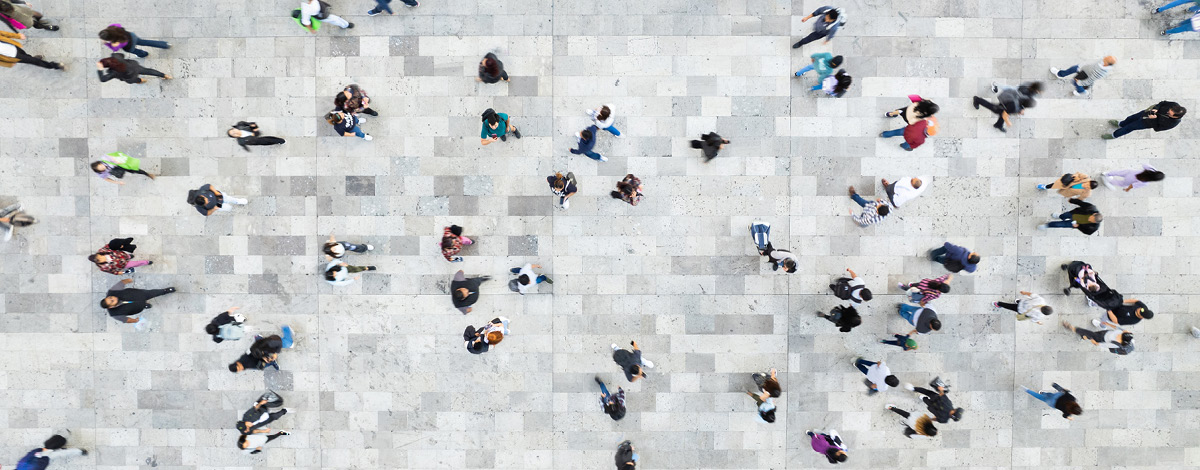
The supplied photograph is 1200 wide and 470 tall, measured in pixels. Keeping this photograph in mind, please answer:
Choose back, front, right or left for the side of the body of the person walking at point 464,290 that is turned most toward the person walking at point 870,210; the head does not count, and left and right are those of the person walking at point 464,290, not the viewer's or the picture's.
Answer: front

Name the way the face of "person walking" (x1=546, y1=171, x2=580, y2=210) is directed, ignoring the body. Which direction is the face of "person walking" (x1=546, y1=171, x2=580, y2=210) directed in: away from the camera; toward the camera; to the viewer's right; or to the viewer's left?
toward the camera

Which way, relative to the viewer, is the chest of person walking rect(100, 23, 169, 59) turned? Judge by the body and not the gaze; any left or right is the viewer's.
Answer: facing to the left of the viewer

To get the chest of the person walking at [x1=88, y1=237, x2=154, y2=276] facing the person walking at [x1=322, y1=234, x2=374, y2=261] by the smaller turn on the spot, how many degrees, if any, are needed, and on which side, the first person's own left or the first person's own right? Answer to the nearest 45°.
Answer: approximately 135° to the first person's own left

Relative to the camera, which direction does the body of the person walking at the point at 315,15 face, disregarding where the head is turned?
to the viewer's left
